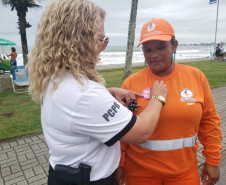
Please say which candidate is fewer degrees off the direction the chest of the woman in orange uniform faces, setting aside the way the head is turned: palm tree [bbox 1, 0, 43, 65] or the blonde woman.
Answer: the blonde woman

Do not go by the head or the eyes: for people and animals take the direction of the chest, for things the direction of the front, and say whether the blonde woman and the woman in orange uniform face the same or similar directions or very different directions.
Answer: very different directions

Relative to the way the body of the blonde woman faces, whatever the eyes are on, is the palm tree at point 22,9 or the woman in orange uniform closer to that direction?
the woman in orange uniform

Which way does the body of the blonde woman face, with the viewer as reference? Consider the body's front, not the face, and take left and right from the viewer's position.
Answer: facing away from the viewer and to the right of the viewer

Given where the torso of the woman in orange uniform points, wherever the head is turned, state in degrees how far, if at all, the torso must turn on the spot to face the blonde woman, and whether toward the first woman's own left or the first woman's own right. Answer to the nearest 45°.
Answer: approximately 45° to the first woman's own right

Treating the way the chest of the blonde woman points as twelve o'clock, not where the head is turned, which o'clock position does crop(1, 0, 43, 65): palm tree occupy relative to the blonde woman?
The palm tree is roughly at 10 o'clock from the blonde woman.

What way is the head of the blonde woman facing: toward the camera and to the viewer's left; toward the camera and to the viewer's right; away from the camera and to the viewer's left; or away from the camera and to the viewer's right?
away from the camera and to the viewer's right

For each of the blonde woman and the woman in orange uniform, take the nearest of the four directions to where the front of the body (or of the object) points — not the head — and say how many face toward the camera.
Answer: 1
